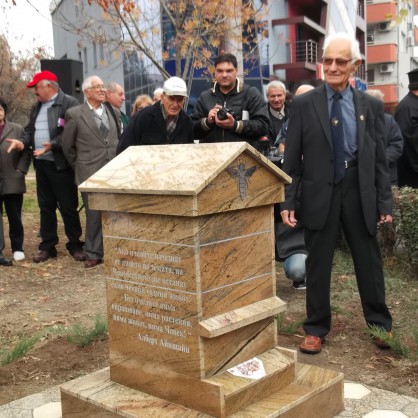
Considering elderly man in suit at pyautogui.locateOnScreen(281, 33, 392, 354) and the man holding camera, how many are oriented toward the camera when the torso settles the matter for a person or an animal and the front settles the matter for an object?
2

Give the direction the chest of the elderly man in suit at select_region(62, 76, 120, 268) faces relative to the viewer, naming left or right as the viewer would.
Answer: facing the viewer and to the right of the viewer

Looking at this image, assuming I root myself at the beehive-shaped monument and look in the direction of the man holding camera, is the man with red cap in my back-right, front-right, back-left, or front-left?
front-left

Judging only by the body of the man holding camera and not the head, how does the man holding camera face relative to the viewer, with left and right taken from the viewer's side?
facing the viewer

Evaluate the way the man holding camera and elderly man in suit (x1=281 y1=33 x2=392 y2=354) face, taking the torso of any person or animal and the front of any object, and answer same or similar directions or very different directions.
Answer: same or similar directions

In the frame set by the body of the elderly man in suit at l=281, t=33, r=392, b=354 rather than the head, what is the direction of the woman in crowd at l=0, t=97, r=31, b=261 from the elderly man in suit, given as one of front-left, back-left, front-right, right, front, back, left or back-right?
back-right

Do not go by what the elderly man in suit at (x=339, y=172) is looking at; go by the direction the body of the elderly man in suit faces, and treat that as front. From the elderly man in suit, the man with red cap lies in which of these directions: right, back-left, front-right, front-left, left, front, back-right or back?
back-right

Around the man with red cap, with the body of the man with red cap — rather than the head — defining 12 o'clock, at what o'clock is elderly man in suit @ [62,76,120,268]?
The elderly man in suit is roughly at 9 o'clock from the man with red cap.

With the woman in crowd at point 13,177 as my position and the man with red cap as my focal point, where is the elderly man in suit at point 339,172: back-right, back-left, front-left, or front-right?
front-right

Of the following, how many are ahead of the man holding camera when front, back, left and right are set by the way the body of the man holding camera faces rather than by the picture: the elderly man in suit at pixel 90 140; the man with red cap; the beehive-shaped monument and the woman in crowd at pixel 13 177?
1
